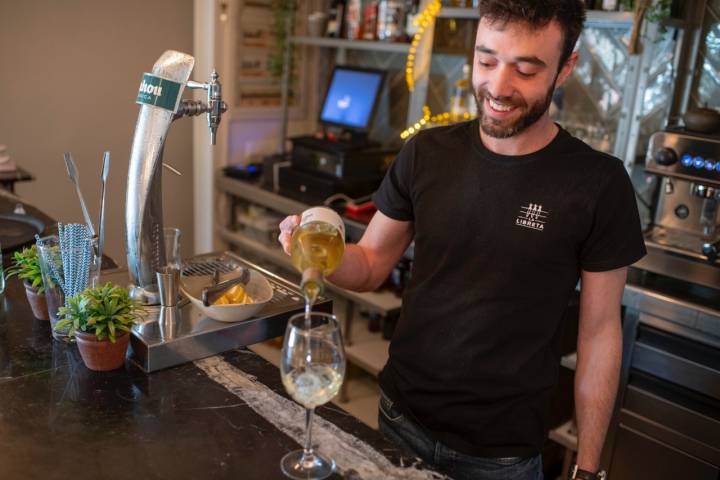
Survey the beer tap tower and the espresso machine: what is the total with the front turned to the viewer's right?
1

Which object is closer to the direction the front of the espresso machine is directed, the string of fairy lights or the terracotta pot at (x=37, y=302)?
the terracotta pot

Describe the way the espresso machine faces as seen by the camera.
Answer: facing the viewer and to the left of the viewer

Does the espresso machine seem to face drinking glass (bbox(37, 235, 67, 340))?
yes

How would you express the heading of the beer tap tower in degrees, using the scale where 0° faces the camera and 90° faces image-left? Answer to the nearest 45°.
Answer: approximately 270°

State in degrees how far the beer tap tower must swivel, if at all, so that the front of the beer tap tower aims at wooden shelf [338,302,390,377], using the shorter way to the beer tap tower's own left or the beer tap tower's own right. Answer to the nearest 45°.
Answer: approximately 45° to the beer tap tower's own left

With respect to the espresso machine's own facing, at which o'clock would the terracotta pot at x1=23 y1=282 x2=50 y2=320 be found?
The terracotta pot is roughly at 12 o'clock from the espresso machine.

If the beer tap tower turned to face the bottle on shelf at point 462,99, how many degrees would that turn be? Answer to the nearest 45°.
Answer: approximately 45° to its left

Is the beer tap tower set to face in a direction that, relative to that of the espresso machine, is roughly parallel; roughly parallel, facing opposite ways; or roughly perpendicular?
roughly parallel, facing opposite ways

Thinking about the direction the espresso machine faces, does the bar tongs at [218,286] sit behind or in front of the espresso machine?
in front

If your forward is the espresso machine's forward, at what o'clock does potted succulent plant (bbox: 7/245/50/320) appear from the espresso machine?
The potted succulent plant is roughly at 12 o'clock from the espresso machine.

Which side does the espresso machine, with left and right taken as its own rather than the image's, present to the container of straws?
front

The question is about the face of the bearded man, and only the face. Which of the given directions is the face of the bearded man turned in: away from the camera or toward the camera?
toward the camera
